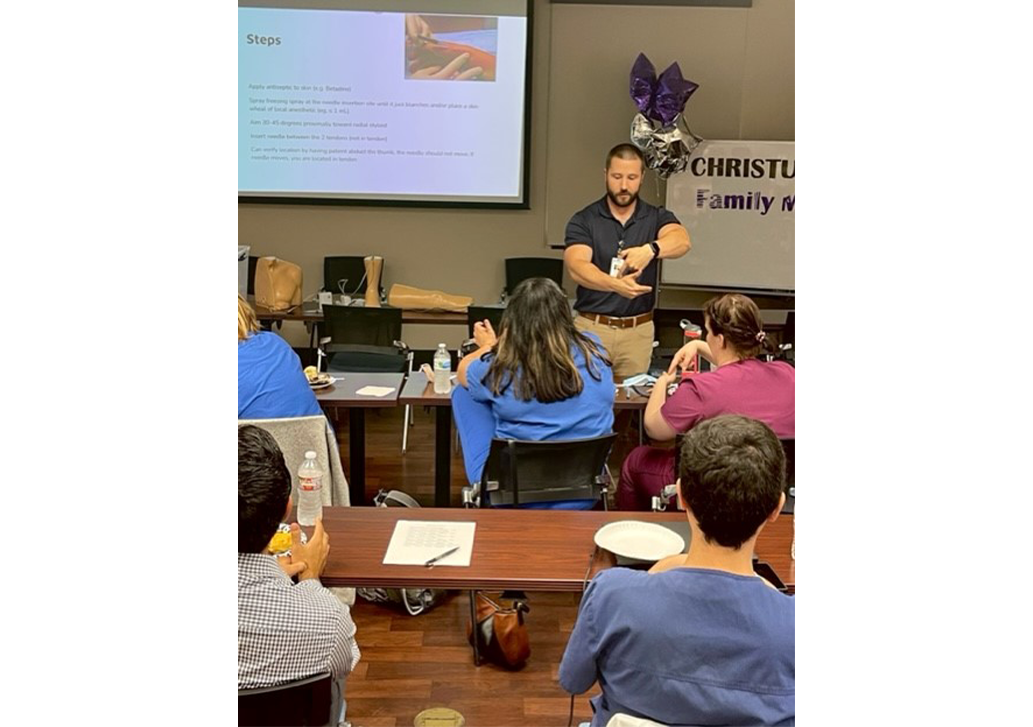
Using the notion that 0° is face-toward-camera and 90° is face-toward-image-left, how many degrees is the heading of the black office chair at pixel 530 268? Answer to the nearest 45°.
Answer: approximately 0°

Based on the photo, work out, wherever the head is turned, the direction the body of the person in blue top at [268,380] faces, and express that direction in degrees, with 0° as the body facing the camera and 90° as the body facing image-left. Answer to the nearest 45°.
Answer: approximately 180°

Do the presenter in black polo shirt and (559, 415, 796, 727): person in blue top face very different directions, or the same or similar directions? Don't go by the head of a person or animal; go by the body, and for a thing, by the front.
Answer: very different directions

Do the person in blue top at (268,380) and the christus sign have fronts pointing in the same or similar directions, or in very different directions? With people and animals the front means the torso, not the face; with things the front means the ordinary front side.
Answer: very different directions

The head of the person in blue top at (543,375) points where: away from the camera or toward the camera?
away from the camera

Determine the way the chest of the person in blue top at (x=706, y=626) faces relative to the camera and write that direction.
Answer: away from the camera

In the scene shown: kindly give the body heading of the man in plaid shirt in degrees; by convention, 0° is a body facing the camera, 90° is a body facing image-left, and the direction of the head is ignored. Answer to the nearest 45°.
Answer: approximately 225°

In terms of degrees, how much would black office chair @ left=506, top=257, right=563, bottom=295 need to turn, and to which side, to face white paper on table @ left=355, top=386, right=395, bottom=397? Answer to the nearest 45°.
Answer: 0° — it already faces it

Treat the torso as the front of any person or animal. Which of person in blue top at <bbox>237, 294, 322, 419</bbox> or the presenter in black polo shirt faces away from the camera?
the person in blue top

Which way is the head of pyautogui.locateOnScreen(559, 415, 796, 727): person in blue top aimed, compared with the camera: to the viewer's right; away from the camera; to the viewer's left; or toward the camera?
away from the camera

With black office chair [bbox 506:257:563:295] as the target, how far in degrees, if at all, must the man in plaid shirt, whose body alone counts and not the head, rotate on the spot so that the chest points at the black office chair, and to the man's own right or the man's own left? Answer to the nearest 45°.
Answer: approximately 45° to the man's own left
